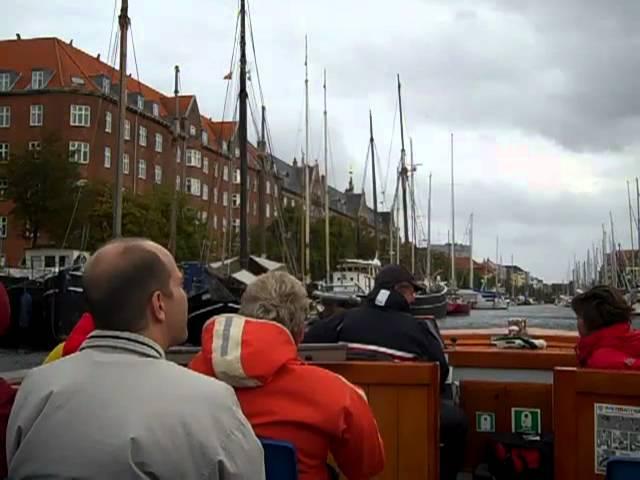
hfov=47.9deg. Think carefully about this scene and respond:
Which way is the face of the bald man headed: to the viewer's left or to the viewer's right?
to the viewer's right

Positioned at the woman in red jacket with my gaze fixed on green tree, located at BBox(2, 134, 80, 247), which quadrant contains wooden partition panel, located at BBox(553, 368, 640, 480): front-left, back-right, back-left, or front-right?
back-left

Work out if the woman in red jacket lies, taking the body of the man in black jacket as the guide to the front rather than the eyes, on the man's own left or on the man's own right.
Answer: on the man's own right

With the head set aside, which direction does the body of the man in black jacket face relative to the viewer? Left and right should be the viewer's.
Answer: facing away from the viewer and to the right of the viewer

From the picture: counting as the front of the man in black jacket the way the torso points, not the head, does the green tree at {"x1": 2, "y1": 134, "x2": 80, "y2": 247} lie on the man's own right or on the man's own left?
on the man's own left

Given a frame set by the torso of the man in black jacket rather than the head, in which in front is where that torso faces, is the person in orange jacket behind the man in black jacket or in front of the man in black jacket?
behind

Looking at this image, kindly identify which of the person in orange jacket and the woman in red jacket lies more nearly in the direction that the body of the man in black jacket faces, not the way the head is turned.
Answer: the woman in red jacket
